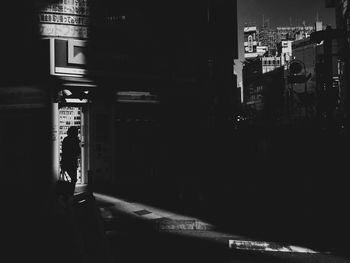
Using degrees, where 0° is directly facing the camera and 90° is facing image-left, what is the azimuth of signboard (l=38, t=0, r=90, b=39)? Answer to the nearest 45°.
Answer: approximately 0°
